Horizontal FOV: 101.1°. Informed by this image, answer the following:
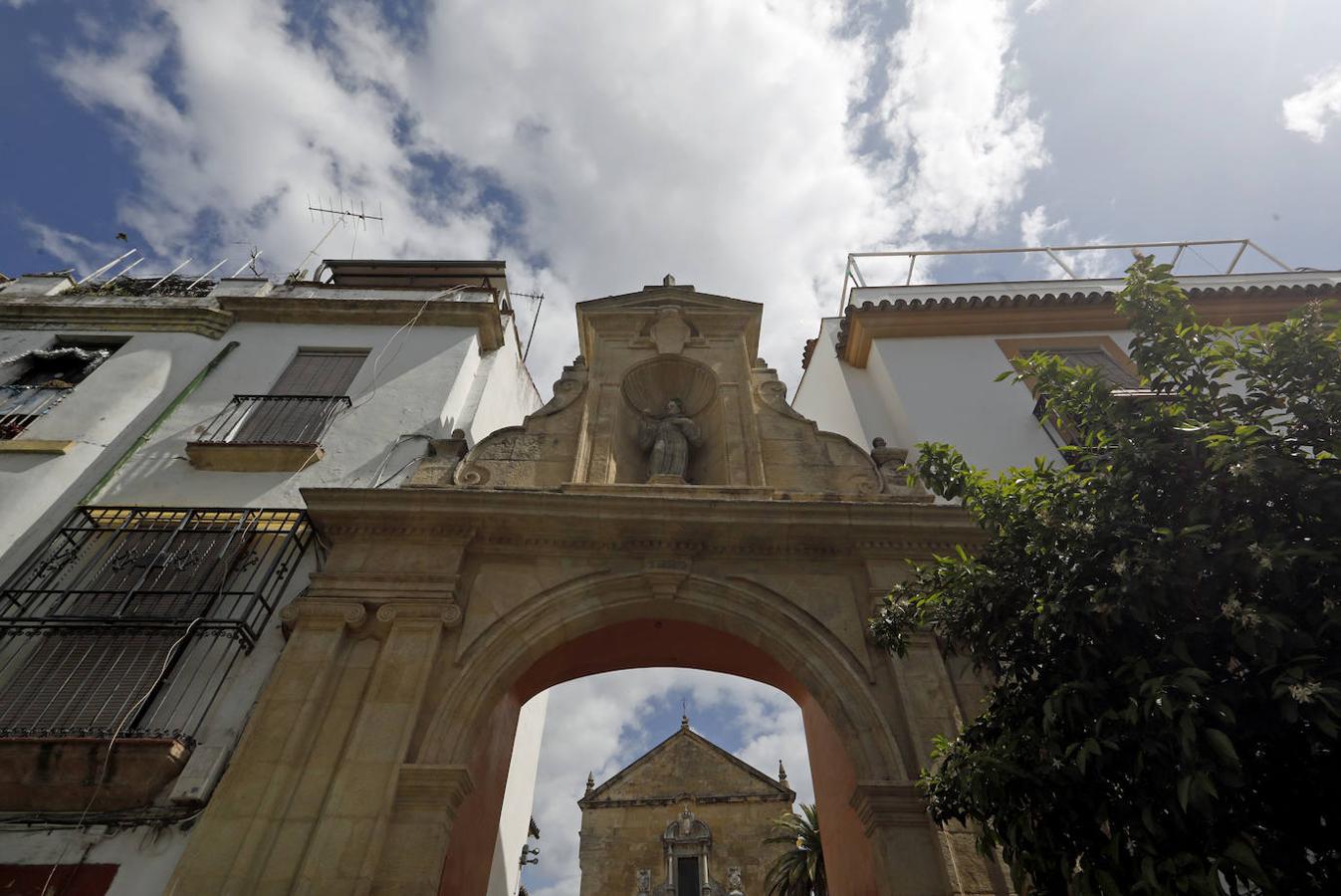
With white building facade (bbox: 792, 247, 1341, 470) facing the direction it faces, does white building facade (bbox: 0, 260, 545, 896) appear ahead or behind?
ahead

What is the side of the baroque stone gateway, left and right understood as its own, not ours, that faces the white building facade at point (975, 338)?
left

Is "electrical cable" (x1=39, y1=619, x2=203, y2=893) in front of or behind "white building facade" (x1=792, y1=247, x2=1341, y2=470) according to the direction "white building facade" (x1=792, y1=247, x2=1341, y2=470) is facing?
in front

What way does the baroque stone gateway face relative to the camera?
toward the camera

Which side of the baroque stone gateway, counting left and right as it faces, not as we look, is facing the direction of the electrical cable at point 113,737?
right

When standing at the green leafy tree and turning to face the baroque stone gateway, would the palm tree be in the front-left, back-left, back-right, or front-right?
front-right

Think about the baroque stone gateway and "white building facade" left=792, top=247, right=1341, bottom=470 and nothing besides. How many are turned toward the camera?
2

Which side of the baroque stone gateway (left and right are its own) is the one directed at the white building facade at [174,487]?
right

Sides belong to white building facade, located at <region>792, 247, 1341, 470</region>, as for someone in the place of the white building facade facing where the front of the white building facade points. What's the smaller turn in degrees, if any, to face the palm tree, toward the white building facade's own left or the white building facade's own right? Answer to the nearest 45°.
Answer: approximately 135° to the white building facade's own right
